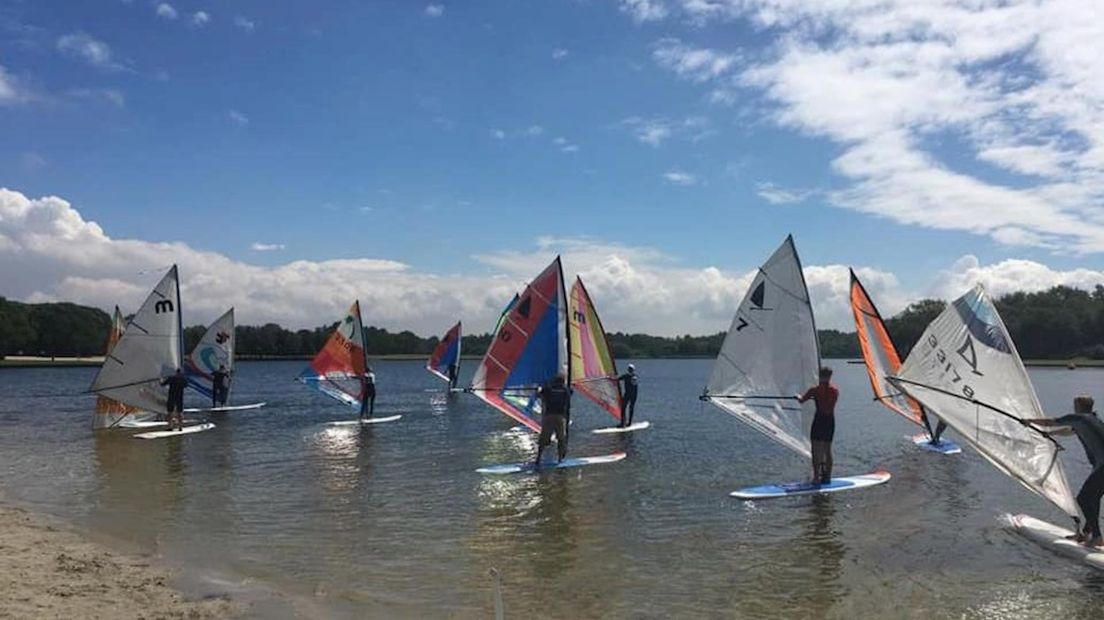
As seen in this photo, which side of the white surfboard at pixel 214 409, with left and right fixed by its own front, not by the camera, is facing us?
right

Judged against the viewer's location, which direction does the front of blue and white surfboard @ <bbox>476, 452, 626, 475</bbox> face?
facing to the right of the viewer

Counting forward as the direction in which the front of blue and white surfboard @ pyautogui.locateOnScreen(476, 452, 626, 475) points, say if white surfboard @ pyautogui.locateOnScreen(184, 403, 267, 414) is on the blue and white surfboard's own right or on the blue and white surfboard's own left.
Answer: on the blue and white surfboard's own left

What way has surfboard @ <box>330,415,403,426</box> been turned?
to the viewer's right

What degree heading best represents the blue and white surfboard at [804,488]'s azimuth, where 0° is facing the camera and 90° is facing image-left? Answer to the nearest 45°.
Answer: approximately 270°

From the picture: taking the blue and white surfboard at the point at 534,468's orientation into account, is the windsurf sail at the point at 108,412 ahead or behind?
behind
